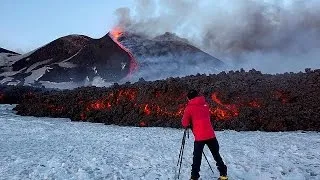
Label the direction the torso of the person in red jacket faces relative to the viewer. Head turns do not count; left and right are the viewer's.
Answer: facing away from the viewer and to the left of the viewer
